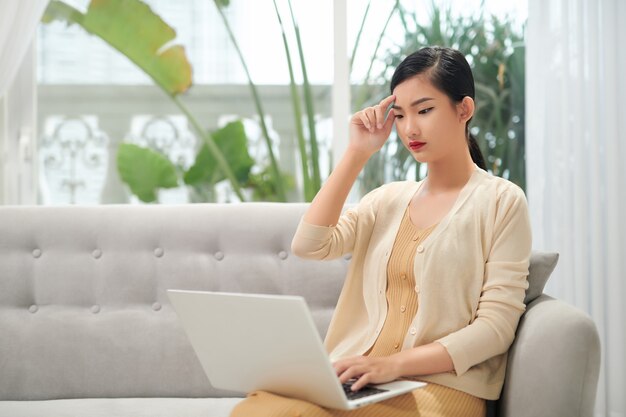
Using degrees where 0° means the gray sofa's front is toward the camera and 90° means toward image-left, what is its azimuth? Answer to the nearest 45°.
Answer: approximately 0°

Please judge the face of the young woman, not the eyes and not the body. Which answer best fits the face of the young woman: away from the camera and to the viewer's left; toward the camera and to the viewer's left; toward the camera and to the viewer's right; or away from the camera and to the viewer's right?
toward the camera and to the viewer's left

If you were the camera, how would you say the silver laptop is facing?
facing away from the viewer and to the right of the viewer

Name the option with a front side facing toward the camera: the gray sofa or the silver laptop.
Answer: the gray sofa

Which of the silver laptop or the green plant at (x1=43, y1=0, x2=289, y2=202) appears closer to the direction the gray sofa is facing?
the silver laptop

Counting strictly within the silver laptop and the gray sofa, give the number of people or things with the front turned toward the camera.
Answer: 1

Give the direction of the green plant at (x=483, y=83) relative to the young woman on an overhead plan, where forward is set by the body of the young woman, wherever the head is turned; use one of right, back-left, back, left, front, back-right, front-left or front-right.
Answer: back-right

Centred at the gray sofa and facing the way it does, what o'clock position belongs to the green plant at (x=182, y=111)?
The green plant is roughly at 6 o'clock from the gray sofa.

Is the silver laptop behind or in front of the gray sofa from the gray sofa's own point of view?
in front

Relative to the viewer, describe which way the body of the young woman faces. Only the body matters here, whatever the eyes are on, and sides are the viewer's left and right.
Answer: facing the viewer and to the left of the viewer

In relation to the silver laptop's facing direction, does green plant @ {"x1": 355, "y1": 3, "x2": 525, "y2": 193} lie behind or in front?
in front

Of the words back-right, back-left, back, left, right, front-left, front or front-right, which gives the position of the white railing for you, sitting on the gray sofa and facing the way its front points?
back

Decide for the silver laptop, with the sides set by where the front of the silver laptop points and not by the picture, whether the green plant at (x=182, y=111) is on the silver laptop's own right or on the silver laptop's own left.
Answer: on the silver laptop's own left

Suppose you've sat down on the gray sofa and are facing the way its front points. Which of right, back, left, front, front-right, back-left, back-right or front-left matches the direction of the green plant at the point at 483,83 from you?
back-left
